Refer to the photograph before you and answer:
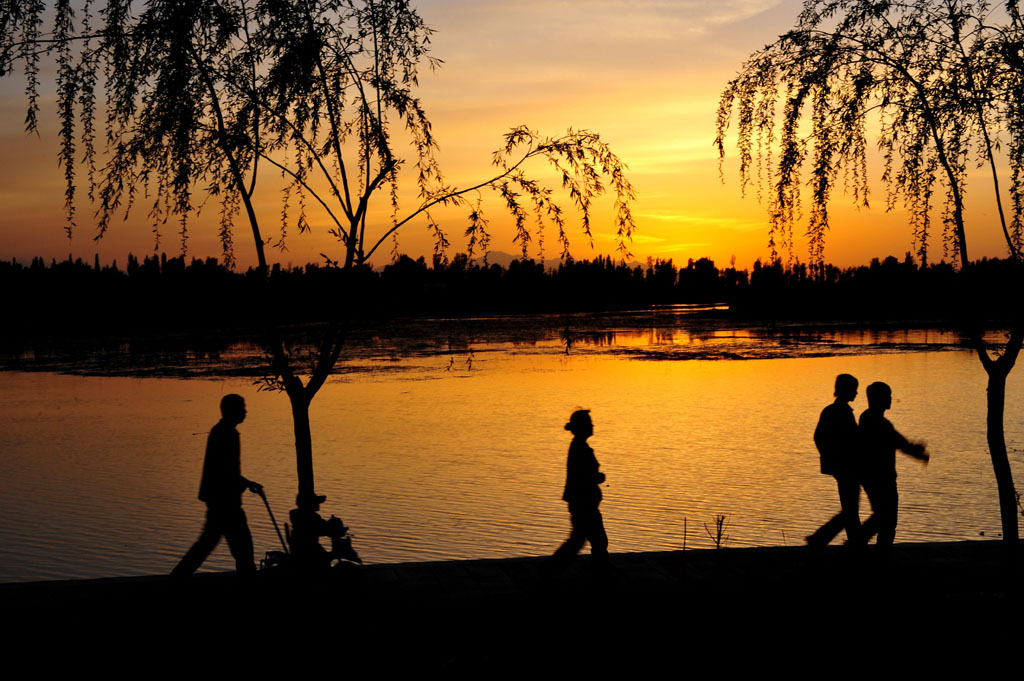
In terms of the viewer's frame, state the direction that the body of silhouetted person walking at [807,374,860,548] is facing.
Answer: to the viewer's right

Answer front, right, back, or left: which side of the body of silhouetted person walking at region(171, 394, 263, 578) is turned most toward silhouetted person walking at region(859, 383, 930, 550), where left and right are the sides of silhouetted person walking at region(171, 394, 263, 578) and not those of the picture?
front

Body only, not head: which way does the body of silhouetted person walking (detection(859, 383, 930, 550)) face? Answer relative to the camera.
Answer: to the viewer's right

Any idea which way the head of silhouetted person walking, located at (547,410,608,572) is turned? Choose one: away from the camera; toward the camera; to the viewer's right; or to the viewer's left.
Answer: to the viewer's right

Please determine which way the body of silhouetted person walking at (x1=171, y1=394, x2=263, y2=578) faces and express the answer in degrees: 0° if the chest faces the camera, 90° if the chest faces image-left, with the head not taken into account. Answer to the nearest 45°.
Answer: approximately 270°

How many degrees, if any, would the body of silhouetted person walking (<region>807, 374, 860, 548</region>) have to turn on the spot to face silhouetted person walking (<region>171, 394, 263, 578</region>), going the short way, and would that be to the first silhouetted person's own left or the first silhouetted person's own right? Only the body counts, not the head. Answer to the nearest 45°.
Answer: approximately 135° to the first silhouetted person's own right

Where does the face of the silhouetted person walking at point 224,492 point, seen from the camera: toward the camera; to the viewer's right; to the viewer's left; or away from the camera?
to the viewer's right

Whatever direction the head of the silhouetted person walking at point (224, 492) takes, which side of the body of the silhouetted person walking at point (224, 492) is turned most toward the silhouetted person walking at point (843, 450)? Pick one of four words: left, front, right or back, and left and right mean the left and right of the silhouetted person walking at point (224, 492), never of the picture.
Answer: front
